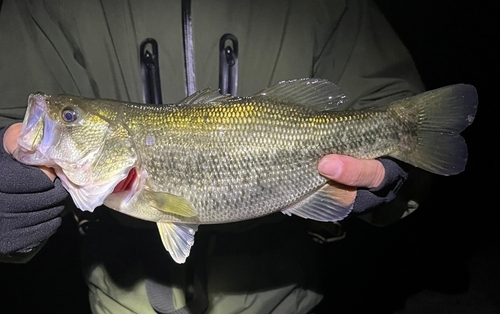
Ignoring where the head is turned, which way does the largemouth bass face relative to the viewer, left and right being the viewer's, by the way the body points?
facing to the left of the viewer
